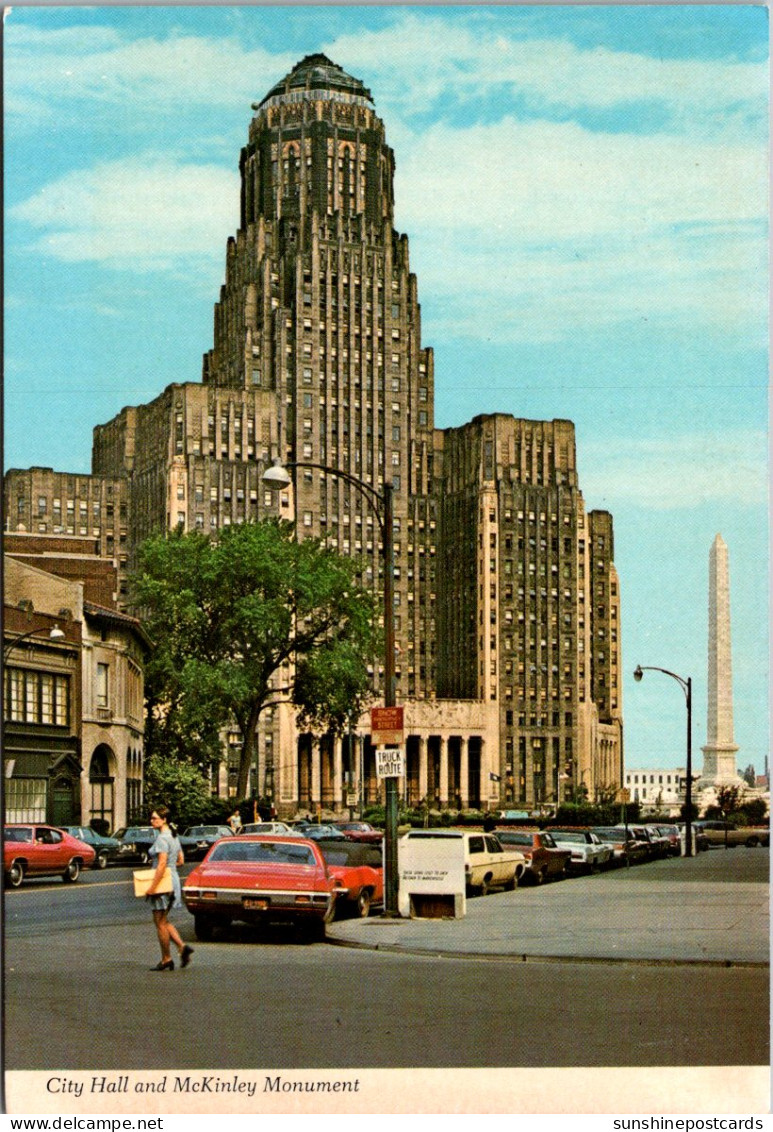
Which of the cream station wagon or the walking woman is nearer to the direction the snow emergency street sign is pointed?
the walking woman

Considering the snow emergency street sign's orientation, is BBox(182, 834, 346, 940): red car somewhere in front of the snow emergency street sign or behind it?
in front

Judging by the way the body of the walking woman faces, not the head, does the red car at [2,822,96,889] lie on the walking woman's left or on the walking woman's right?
on the walking woman's right

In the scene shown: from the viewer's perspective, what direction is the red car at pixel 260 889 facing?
away from the camera

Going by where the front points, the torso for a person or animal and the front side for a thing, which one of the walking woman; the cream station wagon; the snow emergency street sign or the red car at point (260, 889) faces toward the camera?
the snow emergency street sign

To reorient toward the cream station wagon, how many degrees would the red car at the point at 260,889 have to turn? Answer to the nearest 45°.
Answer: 0° — it already faces it
